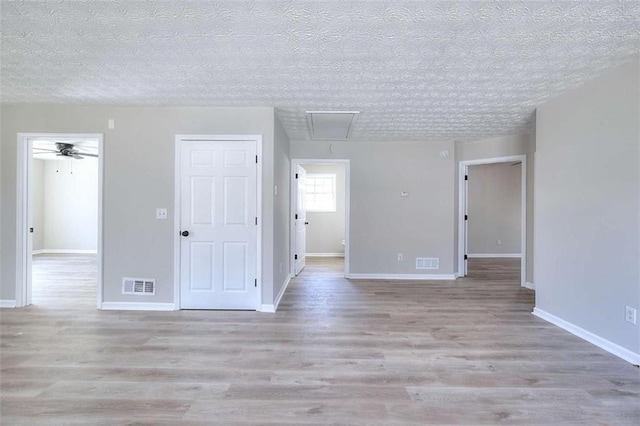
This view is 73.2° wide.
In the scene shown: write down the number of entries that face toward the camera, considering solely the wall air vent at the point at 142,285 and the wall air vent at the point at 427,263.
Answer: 2

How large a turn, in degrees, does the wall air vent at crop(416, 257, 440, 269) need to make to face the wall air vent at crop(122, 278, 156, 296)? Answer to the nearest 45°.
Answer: approximately 45° to its right

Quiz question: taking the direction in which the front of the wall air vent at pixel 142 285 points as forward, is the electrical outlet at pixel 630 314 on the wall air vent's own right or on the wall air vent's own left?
on the wall air vent's own left

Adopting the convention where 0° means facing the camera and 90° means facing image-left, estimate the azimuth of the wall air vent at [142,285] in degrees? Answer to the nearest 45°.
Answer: approximately 0°

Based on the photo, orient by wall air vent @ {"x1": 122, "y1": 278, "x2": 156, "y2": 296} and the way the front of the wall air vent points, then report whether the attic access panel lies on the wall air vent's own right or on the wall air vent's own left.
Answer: on the wall air vent's own left

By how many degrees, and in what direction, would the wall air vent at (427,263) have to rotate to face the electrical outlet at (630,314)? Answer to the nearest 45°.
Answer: approximately 45° to its left

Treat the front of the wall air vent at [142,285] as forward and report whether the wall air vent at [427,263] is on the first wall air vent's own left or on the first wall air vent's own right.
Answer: on the first wall air vent's own left

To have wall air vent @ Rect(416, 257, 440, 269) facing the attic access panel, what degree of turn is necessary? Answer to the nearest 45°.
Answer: approximately 45° to its right

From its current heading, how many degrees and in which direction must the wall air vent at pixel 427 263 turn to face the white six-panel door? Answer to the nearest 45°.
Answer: approximately 45° to its right
